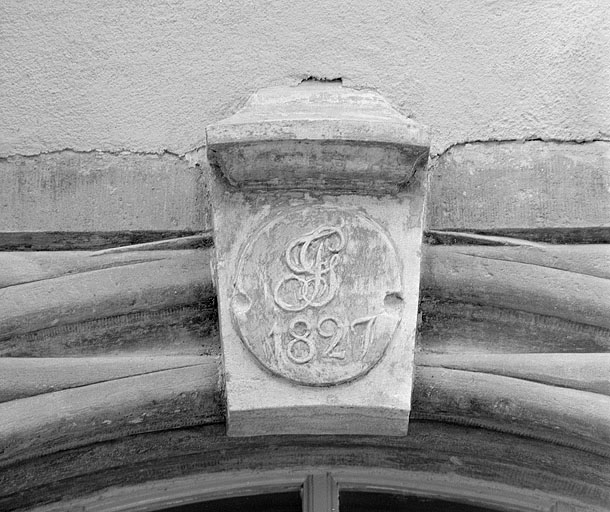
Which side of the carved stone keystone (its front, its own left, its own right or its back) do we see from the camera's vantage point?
front
